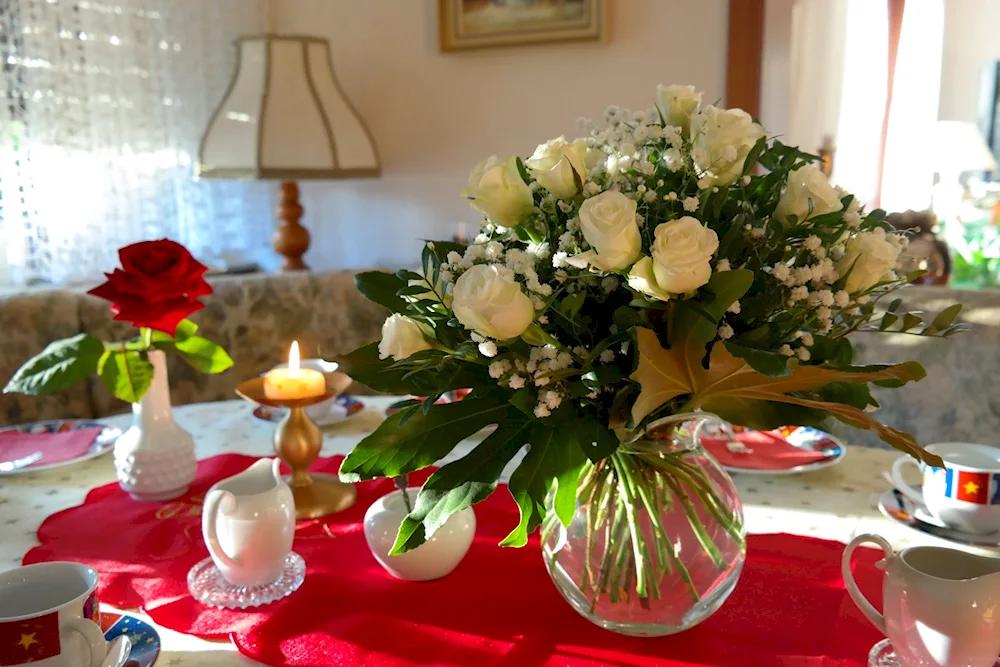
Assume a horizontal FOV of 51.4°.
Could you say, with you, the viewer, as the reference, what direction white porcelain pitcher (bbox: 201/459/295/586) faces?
facing away from the viewer and to the right of the viewer

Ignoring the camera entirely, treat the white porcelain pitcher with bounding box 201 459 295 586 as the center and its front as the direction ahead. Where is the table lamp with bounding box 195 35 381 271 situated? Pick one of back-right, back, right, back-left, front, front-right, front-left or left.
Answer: front-left

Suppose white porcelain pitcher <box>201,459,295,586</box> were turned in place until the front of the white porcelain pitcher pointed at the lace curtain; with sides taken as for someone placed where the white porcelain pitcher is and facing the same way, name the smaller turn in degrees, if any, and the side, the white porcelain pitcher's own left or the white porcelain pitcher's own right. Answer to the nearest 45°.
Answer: approximately 45° to the white porcelain pitcher's own left
